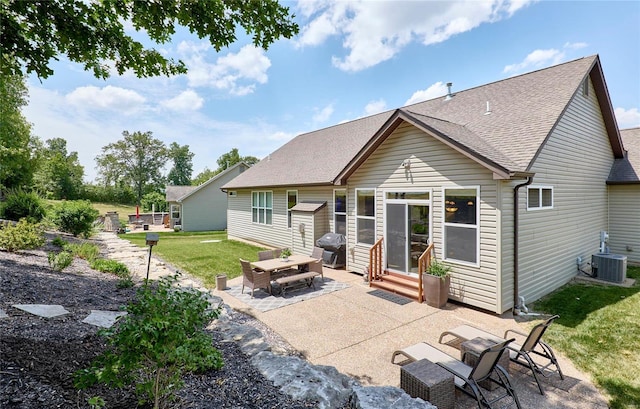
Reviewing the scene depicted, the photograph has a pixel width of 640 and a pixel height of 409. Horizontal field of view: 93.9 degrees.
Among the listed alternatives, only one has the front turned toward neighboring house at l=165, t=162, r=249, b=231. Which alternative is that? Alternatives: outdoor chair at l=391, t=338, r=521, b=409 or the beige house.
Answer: the outdoor chair

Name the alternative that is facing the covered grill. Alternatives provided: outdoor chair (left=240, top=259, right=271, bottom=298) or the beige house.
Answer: the outdoor chair

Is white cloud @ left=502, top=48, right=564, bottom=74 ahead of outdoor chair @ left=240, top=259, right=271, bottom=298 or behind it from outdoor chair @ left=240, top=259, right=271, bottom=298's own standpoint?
ahead

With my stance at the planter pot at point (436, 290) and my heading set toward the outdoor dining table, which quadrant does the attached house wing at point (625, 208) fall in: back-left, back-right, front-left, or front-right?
back-right

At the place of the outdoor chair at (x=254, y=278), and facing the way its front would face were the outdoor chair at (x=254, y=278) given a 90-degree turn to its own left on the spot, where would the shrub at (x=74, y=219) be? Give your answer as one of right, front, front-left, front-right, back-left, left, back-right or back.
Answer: front

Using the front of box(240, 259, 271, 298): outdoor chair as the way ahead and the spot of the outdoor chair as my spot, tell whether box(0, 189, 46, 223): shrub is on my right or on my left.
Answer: on my left

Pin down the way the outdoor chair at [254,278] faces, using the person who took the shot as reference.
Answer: facing away from the viewer and to the right of the viewer
